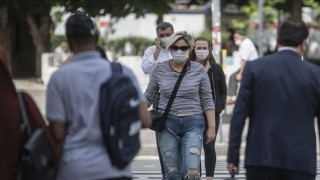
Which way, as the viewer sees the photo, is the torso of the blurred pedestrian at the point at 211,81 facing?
toward the camera

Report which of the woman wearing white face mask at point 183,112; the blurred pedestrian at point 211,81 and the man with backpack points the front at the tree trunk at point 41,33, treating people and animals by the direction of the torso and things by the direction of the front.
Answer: the man with backpack

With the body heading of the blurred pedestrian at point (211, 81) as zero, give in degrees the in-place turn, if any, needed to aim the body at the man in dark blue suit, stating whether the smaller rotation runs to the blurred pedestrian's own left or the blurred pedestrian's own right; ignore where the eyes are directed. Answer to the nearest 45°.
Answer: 0° — they already face them

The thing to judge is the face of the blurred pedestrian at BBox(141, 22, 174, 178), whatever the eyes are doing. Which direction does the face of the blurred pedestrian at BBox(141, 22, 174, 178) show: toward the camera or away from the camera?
toward the camera

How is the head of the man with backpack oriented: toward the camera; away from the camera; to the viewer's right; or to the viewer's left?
away from the camera

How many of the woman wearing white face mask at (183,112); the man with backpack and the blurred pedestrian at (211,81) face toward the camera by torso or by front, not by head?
2

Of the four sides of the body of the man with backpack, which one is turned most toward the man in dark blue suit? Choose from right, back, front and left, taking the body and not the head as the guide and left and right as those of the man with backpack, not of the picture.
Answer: right

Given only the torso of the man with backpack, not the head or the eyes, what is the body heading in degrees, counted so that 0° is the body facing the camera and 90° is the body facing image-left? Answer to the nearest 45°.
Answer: approximately 180°

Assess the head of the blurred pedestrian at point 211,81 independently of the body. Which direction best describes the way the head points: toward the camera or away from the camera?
toward the camera

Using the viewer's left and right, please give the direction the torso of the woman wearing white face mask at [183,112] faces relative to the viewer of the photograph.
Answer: facing the viewer

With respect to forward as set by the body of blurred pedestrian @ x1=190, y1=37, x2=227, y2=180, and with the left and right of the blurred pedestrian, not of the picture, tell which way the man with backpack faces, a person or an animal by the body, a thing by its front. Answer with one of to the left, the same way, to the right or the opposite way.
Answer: the opposite way

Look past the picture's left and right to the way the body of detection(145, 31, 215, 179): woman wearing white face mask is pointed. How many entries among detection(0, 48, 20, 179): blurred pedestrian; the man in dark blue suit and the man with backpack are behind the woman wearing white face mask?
0

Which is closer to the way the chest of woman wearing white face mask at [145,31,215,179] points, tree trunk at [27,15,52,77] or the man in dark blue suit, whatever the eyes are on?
the man in dark blue suit

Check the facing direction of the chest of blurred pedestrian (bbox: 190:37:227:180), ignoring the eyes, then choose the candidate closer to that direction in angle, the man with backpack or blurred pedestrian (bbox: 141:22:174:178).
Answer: the man with backpack

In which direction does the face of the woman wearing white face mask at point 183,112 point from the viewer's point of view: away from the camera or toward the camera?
toward the camera
